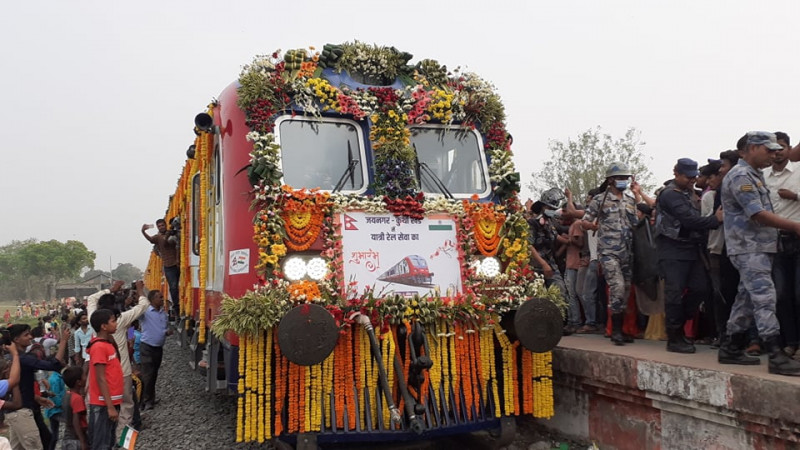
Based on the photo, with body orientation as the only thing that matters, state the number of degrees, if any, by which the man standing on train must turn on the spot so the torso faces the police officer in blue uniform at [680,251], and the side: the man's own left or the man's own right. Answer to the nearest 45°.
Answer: approximately 45° to the man's own left

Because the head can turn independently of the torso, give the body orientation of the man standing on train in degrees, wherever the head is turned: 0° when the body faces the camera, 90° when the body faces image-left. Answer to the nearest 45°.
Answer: approximately 0°

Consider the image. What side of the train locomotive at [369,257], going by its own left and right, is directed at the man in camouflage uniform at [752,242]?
left

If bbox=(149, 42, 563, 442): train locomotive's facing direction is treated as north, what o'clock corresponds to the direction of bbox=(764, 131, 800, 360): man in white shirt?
The man in white shirt is roughly at 11 o'clock from the train locomotive.

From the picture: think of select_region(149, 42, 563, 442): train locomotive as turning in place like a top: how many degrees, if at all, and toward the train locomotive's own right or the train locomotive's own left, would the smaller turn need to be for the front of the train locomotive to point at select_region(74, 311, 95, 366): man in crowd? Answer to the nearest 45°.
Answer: approximately 135° to the train locomotive's own right

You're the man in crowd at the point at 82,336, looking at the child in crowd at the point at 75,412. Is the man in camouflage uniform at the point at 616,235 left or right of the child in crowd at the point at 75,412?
left
